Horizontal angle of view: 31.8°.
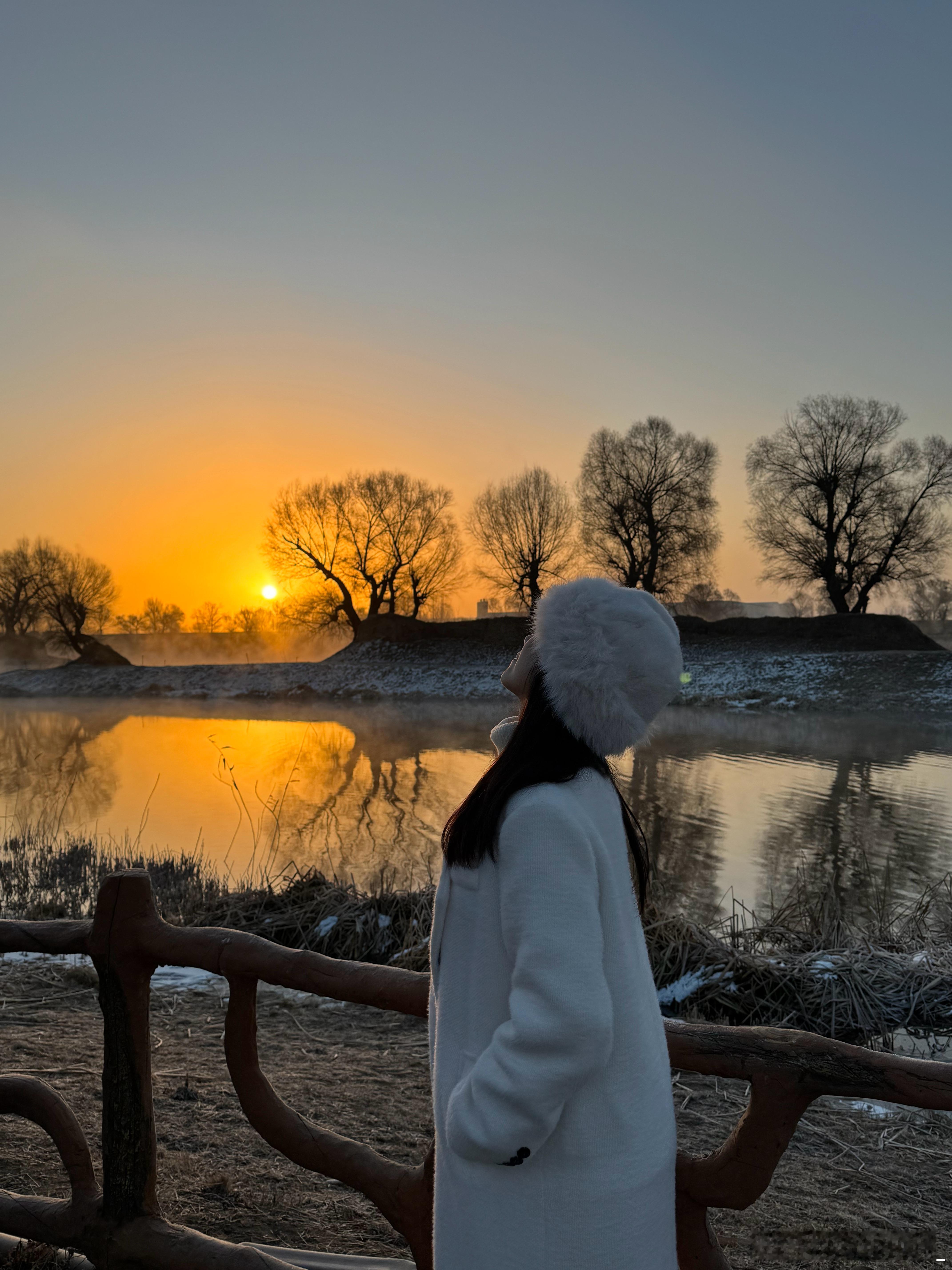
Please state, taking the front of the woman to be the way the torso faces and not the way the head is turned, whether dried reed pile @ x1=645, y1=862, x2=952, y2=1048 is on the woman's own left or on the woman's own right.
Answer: on the woman's own right

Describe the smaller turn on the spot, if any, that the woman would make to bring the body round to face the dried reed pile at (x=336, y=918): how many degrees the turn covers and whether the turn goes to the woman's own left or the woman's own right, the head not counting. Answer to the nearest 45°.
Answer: approximately 90° to the woman's own right

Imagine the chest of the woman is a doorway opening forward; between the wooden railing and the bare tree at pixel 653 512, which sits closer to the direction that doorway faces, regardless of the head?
the wooden railing

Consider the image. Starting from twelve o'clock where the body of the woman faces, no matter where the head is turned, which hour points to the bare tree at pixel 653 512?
The bare tree is roughly at 3 o'clock from the woman.

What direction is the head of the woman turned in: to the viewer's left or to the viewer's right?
to the viewer's left

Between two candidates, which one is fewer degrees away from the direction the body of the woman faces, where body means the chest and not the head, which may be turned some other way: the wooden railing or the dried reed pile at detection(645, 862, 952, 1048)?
the wooden railing

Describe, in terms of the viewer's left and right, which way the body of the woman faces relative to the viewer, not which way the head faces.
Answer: facing to the left of the viewer
